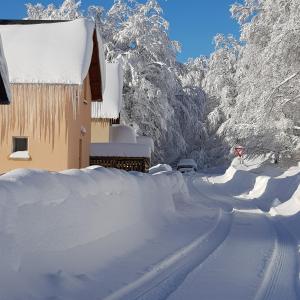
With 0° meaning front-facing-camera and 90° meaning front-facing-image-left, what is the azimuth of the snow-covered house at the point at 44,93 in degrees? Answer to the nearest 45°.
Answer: approximately 270°

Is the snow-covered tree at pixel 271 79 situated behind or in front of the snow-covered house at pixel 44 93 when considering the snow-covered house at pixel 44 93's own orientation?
in front
